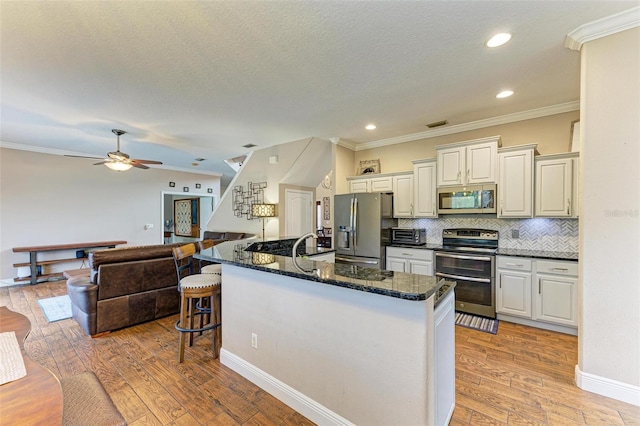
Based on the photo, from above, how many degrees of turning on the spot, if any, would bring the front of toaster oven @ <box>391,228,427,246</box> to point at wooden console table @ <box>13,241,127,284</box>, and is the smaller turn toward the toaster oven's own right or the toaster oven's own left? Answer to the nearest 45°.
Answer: approximately 45° to the toaster oven's own right

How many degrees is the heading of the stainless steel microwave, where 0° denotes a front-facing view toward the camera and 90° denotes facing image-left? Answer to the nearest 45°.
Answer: approximately 0°

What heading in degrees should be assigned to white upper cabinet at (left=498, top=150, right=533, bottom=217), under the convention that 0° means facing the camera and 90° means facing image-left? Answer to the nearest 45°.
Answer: approximately 0°

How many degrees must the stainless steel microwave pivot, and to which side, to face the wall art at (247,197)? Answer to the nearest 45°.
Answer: approximately 90° to its right

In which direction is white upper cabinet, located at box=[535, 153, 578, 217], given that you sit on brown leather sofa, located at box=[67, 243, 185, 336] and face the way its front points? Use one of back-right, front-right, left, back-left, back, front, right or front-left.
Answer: back

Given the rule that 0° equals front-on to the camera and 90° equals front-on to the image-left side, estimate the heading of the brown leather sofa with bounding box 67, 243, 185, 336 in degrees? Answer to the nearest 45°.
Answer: approximately 135°
